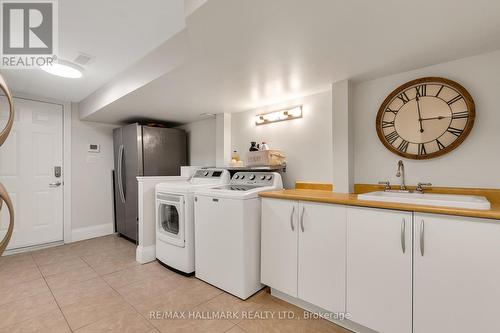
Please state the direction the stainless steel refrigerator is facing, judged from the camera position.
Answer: facing the viewer and to the left of the viewer

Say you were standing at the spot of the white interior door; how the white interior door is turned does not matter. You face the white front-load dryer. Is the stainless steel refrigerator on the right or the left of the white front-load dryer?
left

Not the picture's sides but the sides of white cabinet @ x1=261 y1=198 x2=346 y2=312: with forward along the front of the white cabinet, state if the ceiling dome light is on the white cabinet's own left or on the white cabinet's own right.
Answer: on the white cabinet's own right

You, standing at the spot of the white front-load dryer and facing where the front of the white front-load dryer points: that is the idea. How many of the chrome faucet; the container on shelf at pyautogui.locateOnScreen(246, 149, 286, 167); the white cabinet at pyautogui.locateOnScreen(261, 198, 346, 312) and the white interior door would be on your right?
1

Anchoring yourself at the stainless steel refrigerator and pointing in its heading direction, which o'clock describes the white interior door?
The white interior door is roughly at 2 o'clock from the stainless steel refrigerator.

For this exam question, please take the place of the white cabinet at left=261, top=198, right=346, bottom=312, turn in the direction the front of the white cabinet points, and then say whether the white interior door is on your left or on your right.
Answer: on your right

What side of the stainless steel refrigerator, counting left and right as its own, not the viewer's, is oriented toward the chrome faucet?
left

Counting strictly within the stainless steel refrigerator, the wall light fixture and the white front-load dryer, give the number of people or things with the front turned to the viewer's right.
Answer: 0

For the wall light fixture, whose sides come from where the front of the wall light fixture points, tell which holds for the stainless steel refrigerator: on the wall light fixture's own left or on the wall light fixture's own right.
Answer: on the wall light fixture's own right

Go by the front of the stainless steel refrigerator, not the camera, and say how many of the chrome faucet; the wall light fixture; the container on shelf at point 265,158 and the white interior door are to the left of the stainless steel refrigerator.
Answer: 3

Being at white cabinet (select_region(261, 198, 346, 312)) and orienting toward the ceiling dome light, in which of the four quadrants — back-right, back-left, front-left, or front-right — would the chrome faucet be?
back-right

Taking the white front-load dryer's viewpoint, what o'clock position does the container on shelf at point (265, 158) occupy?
The container on shelf is roughly at 8 o'clock from the white front-load dryer.

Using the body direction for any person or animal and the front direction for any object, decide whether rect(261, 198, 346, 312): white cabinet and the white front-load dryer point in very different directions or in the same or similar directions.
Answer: same or similar directions

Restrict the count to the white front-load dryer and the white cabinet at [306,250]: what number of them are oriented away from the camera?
0

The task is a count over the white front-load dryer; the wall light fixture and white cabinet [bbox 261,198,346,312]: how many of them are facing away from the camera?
0

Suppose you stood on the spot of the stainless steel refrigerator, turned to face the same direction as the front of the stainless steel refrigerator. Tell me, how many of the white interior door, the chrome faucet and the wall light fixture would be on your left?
2
